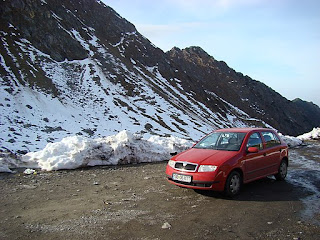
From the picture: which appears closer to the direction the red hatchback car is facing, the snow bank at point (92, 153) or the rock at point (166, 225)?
the rock

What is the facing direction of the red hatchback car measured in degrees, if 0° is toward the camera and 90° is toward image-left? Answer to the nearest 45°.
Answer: approximately 45°
